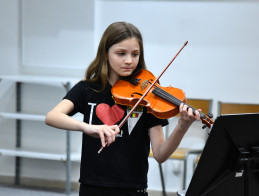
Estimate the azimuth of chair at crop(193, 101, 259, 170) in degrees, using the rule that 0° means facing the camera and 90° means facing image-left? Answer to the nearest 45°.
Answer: approximately 45°

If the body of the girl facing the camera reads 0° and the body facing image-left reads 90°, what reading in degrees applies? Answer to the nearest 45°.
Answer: approximately 0°

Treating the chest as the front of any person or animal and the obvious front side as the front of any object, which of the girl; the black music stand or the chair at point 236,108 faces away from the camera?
the black music stand

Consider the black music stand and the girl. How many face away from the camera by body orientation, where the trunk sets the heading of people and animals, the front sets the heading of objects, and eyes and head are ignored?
1

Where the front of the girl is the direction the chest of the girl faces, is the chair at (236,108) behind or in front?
behind

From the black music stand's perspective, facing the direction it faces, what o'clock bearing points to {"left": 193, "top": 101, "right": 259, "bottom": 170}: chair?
The chair is roughly at 12 o'clock from the black music stand.

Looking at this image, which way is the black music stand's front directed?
away from the camera

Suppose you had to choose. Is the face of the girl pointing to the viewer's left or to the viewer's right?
to the viewer's right
